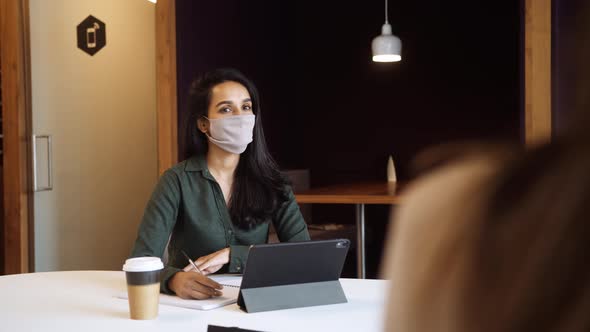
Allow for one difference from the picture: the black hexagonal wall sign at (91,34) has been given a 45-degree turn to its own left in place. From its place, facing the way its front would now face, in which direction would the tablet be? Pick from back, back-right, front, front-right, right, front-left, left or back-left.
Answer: front-right

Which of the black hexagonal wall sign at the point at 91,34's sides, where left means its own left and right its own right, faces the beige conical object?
left

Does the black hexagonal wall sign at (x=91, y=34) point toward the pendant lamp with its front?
no

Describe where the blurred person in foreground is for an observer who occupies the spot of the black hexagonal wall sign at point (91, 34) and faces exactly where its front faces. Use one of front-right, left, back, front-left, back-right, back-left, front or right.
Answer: front

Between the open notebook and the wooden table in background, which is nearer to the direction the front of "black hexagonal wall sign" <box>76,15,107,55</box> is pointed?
the open notebook

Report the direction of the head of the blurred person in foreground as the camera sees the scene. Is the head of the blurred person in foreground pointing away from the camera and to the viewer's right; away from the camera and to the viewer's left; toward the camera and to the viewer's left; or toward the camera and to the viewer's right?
away from the camera and to the viewer's left

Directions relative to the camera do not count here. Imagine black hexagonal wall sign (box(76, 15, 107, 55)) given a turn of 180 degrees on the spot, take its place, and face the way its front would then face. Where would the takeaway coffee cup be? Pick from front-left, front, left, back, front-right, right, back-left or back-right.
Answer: back

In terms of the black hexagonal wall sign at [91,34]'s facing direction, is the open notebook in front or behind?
in front

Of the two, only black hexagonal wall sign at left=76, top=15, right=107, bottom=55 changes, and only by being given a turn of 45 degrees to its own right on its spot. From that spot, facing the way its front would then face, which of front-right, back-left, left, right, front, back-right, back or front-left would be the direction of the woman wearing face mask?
front-left

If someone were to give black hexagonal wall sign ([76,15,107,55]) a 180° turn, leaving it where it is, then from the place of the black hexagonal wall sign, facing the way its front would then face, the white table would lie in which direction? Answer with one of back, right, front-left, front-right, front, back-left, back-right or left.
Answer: back

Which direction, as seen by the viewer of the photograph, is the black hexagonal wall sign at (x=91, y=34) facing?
facing the viewer

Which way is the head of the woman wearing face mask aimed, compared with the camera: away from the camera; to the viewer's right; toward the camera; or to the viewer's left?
toward the camera

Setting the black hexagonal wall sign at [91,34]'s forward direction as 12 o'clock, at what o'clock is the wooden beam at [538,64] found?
The wooden beam is roughly at 10 o'clock from the black hexagonal wall sign.
